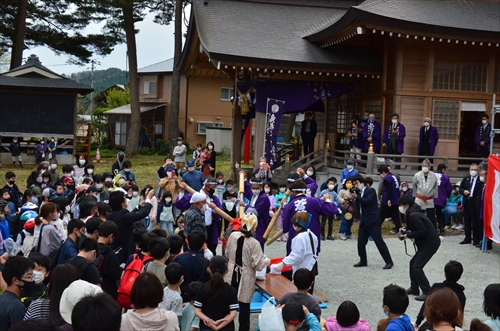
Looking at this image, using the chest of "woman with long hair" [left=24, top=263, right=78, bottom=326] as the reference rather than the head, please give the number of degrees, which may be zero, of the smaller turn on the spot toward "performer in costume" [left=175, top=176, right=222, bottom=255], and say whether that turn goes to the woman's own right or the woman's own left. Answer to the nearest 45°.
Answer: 0° — they already face them

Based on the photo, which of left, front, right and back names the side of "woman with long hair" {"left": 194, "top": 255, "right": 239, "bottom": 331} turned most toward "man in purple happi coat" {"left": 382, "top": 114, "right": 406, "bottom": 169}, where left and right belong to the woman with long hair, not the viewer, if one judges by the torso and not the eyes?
front

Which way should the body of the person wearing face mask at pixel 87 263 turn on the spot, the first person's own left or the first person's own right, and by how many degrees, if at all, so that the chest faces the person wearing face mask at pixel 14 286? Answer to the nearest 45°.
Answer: approximately 180°

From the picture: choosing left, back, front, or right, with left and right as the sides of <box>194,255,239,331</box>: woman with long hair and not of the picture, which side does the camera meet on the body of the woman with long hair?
back

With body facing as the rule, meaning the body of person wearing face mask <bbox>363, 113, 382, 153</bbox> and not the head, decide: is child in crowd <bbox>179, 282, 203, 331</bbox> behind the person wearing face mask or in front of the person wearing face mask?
in front

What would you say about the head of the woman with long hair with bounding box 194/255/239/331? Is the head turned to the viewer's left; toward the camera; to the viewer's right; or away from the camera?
away from the camera

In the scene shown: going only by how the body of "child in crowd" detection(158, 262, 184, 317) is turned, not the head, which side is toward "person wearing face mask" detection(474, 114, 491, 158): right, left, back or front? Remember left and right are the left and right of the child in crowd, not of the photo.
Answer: front

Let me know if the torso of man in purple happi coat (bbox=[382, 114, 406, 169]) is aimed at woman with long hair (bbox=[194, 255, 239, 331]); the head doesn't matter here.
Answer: yes

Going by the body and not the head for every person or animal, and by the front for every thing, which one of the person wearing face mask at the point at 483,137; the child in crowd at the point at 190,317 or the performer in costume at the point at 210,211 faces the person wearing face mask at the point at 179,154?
the child in crowd

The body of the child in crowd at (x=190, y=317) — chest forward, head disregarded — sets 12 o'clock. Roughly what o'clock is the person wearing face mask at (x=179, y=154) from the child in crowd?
The person wearing face mask is roughly at 12 o'clock from the child in crowd.

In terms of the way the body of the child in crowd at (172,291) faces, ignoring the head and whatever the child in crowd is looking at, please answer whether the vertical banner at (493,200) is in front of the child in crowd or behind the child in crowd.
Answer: in front
